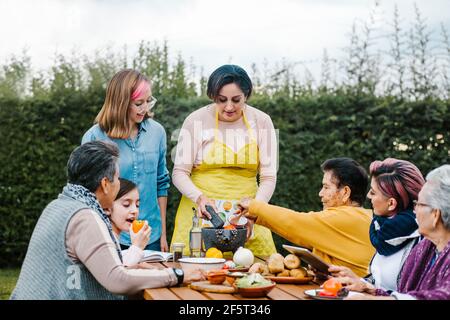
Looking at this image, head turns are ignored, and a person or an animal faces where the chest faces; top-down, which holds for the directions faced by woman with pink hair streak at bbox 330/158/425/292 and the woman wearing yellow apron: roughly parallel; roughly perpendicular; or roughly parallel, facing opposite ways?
roughly perpendicular

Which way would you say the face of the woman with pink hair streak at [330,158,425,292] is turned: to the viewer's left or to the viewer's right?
to the viewer's left

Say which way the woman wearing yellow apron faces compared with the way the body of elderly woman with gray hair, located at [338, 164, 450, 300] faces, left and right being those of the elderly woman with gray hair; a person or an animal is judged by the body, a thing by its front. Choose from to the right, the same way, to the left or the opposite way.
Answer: to the left

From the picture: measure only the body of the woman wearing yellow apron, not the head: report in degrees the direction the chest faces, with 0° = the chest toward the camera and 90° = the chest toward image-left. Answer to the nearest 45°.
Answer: approximately 0°

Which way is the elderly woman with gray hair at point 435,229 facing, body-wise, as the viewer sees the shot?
to the viewer's left

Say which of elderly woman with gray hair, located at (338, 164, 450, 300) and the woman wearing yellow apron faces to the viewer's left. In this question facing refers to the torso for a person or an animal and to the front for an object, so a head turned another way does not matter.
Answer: the elderly woman with gray hair

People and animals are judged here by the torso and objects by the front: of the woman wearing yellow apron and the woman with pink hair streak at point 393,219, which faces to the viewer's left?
the woman with pink hair streak

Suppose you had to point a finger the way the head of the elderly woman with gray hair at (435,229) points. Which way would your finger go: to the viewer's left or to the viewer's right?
to the viewer's left

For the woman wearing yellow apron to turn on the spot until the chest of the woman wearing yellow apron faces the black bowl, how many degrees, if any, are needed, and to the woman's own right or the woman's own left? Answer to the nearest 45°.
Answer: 0° — they already face it

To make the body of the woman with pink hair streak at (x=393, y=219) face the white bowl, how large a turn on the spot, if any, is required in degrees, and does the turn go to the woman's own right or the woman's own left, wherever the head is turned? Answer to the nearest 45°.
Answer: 0° — they already face it

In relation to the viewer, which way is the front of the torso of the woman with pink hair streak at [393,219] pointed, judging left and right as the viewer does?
facing to the left of the viewer

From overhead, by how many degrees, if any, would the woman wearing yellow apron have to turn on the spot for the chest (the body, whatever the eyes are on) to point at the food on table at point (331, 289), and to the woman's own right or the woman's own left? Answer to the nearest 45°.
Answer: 0° — they already face it

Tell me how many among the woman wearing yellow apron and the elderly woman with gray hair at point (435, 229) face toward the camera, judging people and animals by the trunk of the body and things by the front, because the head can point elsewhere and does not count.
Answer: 1
